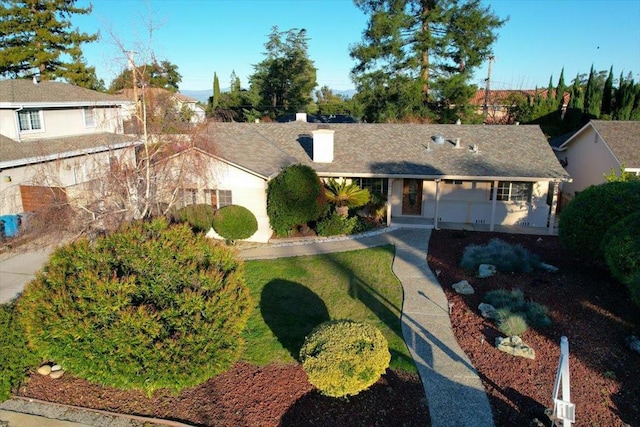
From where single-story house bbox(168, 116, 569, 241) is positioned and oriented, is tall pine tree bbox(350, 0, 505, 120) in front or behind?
behind

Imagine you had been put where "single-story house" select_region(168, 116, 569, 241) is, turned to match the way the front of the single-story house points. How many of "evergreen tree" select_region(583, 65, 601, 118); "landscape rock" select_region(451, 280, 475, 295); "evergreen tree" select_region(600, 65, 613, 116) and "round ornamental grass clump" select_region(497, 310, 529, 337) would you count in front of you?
2

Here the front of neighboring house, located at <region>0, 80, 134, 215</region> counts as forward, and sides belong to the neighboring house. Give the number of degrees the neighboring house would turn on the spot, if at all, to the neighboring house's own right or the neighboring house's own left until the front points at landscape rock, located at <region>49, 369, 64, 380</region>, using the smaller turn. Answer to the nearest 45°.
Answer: approximately 45° to the neighboring house's own right

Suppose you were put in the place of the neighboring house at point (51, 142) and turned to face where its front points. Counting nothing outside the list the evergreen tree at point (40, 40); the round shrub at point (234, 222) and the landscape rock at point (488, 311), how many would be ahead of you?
2

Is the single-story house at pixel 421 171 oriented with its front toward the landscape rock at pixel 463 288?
yes

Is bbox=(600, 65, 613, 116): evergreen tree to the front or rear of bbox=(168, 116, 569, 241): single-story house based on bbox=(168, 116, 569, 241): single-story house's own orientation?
to the rear

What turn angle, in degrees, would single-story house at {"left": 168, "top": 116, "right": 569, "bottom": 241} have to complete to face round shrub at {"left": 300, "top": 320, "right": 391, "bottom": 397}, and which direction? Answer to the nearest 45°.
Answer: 0° — it already faces it

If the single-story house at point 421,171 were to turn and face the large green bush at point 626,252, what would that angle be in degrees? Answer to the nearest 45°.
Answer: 0° — it already faces it

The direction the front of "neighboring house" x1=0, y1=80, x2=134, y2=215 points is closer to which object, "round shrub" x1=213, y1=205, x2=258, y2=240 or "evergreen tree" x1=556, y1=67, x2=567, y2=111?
the round shrub

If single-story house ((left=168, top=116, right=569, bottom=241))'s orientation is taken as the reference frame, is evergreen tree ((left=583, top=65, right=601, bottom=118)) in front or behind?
behind
